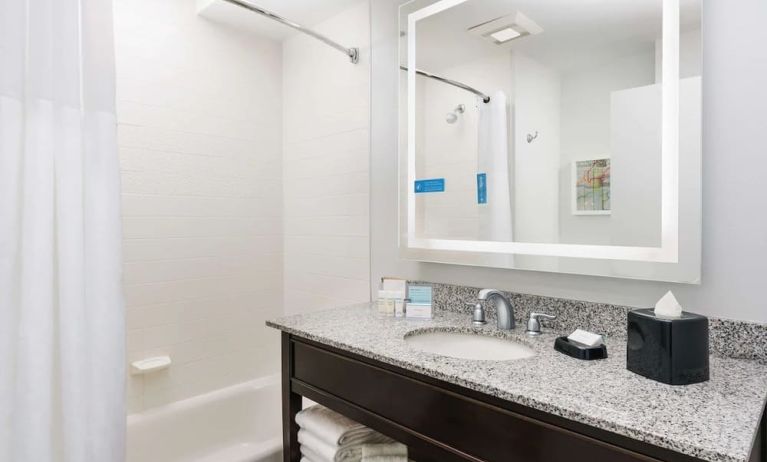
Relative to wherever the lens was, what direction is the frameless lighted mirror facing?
facing the viewer and to the left of the viewer

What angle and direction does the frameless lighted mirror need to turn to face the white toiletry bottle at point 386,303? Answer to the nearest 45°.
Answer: approximately 45° to its right

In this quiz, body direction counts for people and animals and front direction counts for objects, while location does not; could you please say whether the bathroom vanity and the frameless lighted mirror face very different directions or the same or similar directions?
same or similar directions

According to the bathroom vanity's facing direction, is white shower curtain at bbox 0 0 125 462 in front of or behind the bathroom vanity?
in front

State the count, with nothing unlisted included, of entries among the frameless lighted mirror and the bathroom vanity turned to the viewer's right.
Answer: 0
